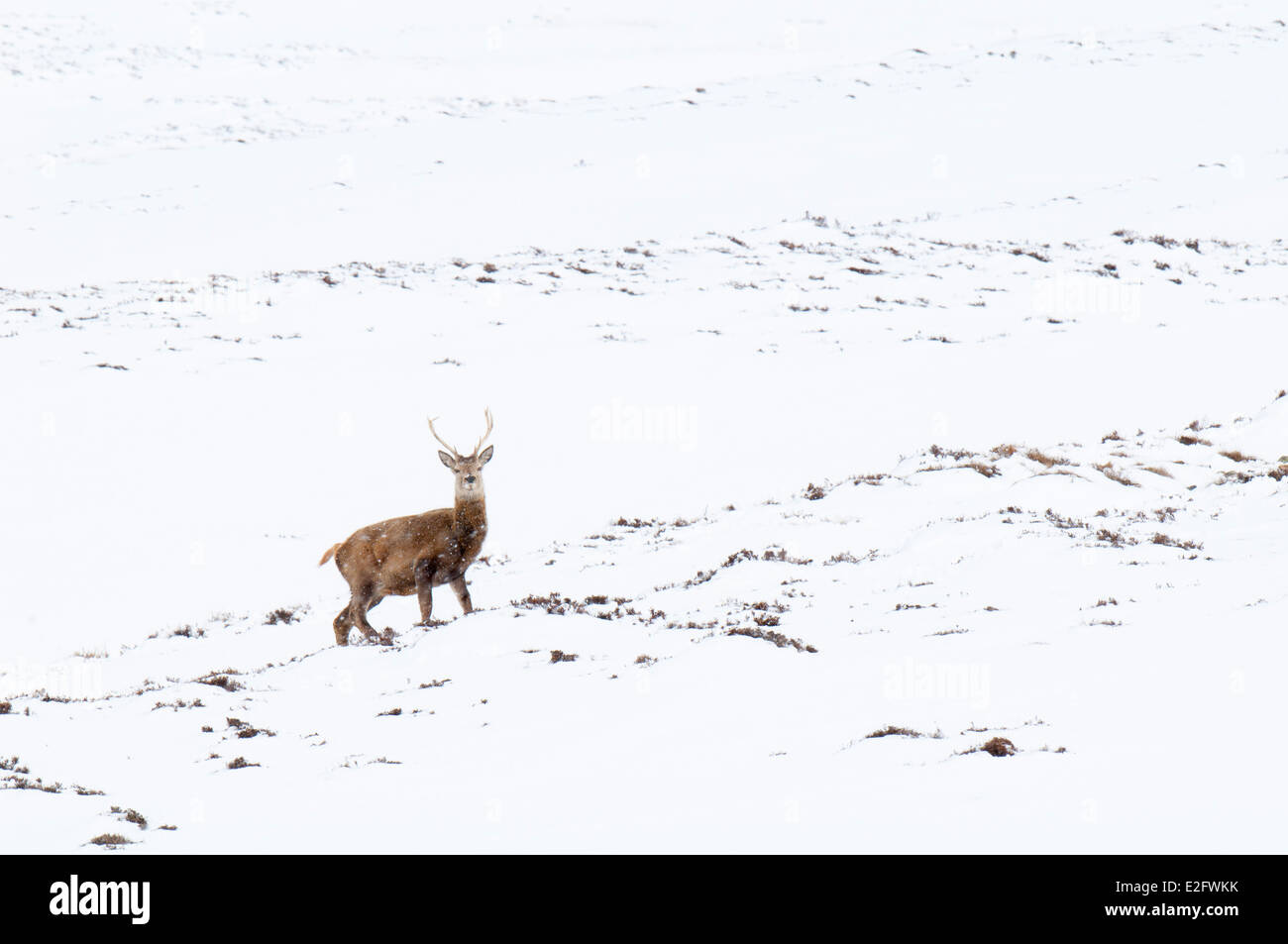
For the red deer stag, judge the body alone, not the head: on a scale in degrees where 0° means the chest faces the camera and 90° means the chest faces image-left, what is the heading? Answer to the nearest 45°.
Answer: approximately 270°
